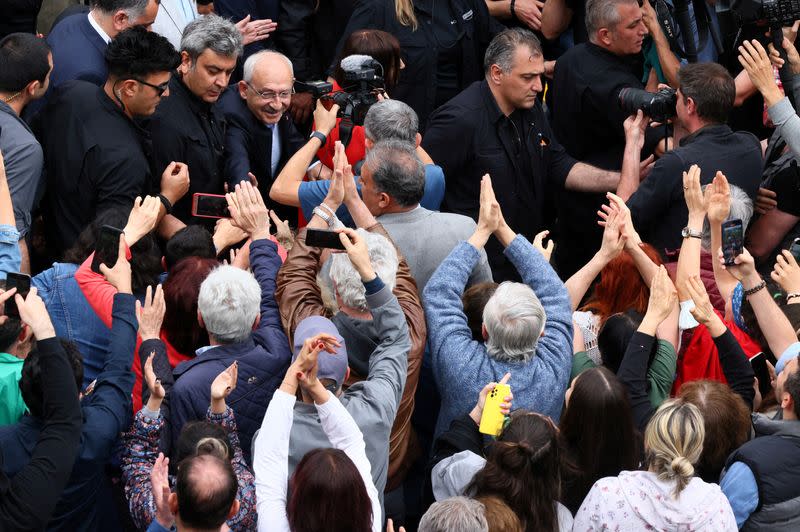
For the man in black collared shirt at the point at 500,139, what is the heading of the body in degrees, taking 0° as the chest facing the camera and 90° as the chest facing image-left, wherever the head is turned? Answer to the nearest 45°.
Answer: approximately 315°

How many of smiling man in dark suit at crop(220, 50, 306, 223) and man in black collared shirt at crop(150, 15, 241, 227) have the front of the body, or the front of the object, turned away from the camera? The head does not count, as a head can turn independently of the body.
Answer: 0

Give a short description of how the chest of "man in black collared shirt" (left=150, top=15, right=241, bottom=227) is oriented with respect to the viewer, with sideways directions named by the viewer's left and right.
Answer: facing the viewer and to the right of the viewer

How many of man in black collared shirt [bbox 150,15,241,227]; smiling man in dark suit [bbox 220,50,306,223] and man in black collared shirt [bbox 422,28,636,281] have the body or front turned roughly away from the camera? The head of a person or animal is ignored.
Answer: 0

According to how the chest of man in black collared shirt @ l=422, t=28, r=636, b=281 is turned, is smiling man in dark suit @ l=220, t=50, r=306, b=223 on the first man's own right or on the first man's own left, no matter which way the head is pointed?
on the first man's own right

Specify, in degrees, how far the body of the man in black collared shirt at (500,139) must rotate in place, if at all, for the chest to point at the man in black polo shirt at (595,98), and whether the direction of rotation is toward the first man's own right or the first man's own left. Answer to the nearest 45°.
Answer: approximately 90° to the first man's own left

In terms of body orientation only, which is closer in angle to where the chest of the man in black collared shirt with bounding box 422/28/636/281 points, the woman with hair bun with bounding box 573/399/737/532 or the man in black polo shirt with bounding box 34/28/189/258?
the woman with hair bun

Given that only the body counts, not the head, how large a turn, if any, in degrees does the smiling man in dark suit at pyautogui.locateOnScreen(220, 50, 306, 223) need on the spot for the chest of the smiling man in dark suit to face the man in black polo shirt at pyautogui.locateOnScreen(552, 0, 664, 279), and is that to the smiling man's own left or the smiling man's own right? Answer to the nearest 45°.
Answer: approximately 45° to the smiling man's own left

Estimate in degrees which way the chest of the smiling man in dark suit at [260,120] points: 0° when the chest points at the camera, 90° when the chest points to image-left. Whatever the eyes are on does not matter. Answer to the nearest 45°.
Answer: approximately 315°

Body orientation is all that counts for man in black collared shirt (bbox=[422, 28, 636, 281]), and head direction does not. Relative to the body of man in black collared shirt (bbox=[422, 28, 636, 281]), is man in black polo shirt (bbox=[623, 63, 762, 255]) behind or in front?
in front

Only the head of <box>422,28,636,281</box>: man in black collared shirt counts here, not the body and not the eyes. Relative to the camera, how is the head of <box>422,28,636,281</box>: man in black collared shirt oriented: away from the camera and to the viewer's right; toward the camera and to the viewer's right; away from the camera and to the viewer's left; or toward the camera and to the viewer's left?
toward the camera and to the viewer's right
